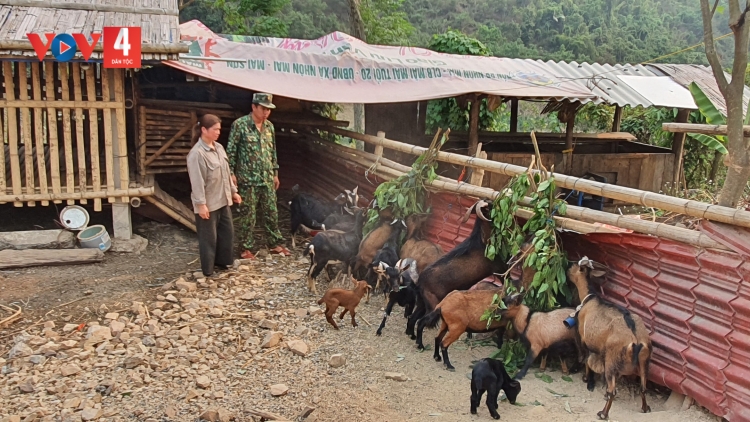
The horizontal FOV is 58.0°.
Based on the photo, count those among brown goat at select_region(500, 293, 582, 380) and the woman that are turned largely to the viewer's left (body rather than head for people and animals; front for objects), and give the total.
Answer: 1

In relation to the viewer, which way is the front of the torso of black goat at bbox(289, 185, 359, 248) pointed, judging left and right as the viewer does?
facing to the right of the viewer

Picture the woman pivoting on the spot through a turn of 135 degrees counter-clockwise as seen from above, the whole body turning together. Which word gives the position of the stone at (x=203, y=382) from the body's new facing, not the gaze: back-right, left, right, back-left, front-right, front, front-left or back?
back

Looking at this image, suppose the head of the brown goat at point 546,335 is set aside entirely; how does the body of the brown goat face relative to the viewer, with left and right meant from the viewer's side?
facing to the left of the viewer

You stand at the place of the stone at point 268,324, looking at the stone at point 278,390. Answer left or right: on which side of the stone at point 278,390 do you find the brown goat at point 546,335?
left

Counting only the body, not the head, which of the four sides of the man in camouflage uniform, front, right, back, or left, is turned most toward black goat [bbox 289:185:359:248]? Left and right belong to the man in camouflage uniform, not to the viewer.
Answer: left

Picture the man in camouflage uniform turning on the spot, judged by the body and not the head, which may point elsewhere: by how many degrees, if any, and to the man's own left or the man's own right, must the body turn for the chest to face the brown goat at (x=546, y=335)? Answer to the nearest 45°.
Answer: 0° — they already face it

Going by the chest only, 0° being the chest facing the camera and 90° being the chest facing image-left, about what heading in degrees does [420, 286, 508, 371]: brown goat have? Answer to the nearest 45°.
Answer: approximately 270°

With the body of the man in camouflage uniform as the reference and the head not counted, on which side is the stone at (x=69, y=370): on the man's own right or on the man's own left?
on the man's own right

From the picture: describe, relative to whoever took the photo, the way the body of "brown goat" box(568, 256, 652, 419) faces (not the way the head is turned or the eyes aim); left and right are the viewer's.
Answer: facing away from the viewer and to the left of the viewer

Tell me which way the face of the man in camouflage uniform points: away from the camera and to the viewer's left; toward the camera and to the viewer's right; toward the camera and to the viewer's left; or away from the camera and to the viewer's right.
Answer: toward the camera and to the viewer's right
